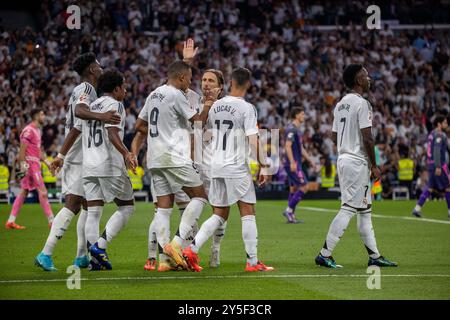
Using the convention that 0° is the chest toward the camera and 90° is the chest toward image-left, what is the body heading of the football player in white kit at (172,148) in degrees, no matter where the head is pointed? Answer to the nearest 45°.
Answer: approximately 225°

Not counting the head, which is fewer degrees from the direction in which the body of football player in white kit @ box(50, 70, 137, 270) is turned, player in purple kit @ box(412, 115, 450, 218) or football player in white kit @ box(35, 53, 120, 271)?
the player in purple kit

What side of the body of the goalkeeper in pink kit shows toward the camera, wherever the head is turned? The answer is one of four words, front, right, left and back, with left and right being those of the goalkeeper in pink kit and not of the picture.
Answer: right

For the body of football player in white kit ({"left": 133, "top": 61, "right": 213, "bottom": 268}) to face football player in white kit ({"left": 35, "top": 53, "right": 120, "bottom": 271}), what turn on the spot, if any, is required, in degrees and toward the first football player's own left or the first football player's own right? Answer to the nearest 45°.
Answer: approximately 135° to the first football player's own left

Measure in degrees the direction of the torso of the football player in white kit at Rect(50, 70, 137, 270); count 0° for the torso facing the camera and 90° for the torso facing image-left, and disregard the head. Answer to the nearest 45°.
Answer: approximately 225°

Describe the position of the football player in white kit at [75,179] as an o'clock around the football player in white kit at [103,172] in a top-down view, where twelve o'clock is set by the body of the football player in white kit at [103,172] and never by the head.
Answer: the football player in white kit at [75,179] is roughly at 9 o'clock from the football player in white kit at [103,172].

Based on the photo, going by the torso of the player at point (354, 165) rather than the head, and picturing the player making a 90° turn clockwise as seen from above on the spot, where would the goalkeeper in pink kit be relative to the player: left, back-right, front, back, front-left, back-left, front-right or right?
back

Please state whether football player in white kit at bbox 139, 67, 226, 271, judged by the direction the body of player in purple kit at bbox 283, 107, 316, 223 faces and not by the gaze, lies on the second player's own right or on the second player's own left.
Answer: on the second player's own right

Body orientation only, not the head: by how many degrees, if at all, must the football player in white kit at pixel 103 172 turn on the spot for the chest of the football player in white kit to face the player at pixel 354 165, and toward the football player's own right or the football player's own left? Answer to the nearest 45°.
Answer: approximately 45° to the football player's own right

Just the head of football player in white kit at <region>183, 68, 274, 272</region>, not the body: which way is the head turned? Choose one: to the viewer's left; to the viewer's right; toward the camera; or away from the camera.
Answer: away from the camera

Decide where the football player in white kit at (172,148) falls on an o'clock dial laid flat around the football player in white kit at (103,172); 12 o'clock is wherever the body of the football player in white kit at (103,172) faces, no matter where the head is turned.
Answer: the football player in white kit at (172,148) is roughly at 2 o'clock from the football player in white kit at (103,172).
